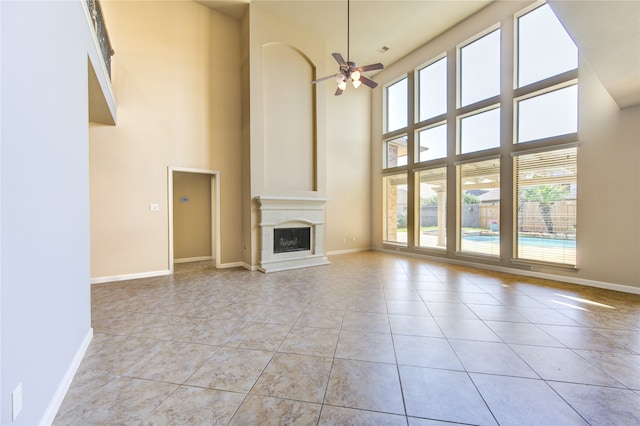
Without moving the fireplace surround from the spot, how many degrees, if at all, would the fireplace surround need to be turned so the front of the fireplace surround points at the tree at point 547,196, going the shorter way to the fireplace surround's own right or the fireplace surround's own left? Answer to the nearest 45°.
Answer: approximately 45° to the fireplace surround's own left

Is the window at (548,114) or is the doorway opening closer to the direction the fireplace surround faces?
the window

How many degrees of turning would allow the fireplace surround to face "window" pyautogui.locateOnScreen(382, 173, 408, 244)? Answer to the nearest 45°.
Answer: approximately 90° to its left

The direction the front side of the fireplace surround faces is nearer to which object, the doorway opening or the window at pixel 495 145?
the window

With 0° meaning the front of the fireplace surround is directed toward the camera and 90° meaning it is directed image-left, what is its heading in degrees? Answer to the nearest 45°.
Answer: approximately 315°

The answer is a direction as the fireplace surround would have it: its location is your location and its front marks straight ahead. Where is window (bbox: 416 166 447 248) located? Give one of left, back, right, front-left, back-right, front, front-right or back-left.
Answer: front-left

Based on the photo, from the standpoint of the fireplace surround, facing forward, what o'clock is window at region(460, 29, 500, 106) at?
The window is roughly at 11 o'clock from the fireplace surround.

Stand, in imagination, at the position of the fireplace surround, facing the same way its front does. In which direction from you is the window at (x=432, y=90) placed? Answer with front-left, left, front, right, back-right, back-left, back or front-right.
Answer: front-left

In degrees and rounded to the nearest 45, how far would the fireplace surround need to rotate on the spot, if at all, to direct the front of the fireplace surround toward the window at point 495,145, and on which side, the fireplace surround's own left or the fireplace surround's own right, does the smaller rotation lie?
approximately 45° to the fireplace surround's own left
